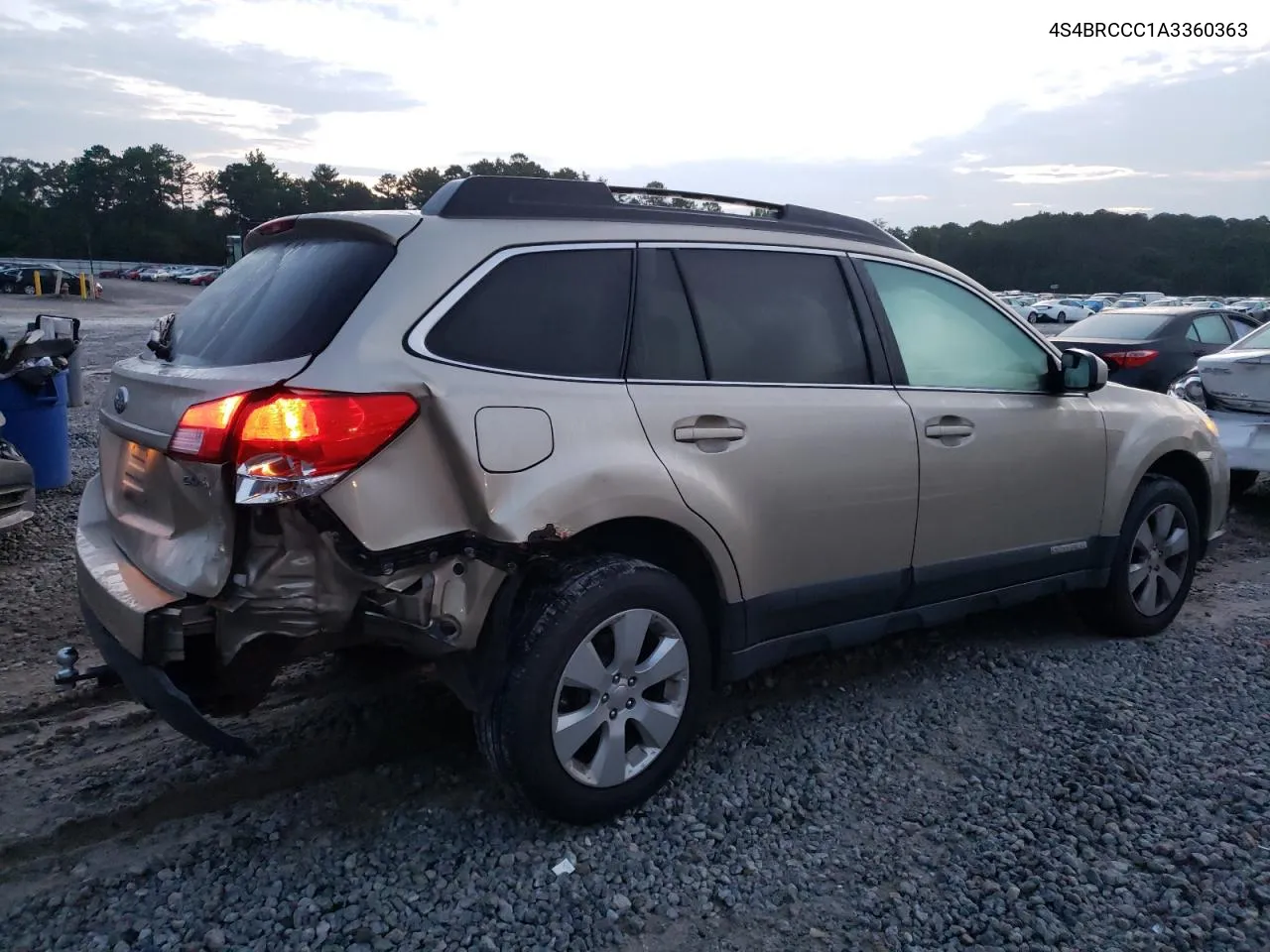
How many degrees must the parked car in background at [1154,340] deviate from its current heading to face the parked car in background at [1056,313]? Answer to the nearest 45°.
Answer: approximately 45° to its left

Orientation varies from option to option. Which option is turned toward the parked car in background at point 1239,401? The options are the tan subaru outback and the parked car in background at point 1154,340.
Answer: the tan subaru outback

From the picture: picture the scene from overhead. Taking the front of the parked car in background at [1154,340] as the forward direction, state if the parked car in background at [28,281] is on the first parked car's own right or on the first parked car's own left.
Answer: on the first parked car's own left

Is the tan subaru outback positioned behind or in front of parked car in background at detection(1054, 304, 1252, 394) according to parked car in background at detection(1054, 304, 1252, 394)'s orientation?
behind

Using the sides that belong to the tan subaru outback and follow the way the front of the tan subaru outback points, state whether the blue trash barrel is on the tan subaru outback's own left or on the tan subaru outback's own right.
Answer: on the tan subaru outback's own left

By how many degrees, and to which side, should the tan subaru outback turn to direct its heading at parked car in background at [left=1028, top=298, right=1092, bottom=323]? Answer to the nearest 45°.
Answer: approximately 45° to its left

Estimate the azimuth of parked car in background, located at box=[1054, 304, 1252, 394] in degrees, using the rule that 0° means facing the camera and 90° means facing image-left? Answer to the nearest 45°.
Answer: approximately 225°

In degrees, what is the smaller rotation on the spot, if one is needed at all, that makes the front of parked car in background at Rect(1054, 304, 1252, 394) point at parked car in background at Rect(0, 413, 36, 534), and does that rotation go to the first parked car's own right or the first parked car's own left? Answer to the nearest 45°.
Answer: approximately 180°

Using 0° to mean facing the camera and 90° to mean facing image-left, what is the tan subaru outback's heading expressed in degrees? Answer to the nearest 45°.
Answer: approximately 225°
